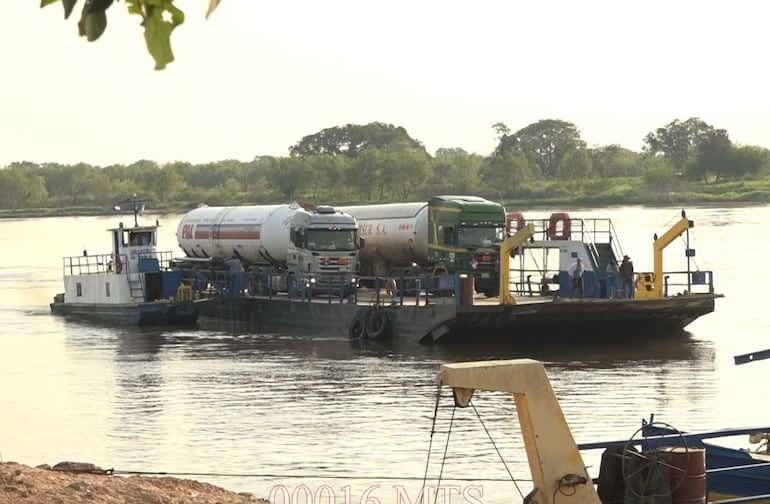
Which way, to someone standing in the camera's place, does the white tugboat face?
facing the viewer and to the right of the viewer

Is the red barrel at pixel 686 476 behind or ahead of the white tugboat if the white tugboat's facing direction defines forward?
ahead

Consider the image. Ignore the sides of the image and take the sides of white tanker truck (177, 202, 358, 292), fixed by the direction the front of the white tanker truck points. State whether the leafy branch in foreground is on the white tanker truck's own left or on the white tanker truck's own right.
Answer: on the white tanker truck's own right

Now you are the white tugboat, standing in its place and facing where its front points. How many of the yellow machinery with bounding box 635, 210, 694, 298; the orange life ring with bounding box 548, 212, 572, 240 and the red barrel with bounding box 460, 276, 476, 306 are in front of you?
3

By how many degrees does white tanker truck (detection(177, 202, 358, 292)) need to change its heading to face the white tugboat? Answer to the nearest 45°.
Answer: approximately 135° to its right

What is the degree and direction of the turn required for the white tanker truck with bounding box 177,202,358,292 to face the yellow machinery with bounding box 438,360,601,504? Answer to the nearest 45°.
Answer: approximately 45° to its right

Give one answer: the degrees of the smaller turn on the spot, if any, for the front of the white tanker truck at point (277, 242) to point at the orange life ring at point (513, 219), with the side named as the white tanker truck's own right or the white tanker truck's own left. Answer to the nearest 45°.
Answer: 0° — it already faces it

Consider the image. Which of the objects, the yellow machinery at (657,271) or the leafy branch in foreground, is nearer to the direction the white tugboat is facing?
the yellow machinery
